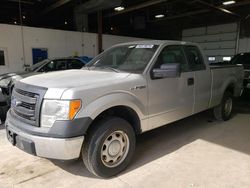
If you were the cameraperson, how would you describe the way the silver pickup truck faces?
facing the viewer and to the left of the viewer

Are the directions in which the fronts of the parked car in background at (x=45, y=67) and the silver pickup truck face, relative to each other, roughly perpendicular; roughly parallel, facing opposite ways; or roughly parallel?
roughly parallel

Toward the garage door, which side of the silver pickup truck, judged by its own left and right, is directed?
back

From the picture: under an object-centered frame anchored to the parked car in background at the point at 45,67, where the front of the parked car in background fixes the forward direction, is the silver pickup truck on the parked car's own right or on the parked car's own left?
on the parked car's own left

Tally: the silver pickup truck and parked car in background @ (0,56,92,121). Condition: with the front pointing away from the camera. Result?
0

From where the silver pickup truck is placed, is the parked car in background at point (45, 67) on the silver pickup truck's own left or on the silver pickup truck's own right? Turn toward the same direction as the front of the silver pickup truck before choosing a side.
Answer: on the silver pickup truck's own right

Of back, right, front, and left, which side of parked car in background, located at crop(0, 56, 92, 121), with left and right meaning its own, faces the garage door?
back
